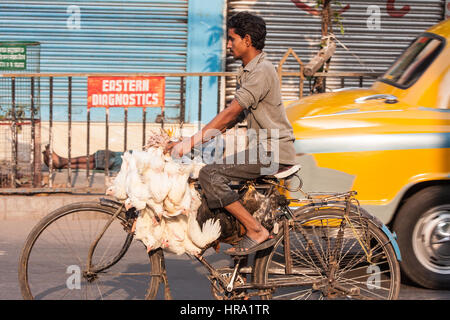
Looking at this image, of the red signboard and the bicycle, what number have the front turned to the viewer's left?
1

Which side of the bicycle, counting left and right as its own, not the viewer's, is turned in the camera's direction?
left

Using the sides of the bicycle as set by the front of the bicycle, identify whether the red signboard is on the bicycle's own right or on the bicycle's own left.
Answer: on the bicycle's own right

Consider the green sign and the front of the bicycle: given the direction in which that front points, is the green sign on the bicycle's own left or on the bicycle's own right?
on the bicycle's own right

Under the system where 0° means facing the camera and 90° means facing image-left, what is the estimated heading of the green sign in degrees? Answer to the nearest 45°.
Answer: approximately 0°

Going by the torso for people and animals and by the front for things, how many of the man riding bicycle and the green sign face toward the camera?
1

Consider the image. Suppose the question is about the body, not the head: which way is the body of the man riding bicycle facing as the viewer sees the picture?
to the viewer's left

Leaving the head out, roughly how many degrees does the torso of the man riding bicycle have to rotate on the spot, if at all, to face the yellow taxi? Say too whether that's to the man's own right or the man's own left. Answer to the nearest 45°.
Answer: approximately 135° to the man's own right

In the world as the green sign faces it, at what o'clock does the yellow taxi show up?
The yellow taxi is roughly at 11 o'clock from the green sign.

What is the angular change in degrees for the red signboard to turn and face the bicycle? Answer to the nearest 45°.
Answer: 0° — it already faces it
